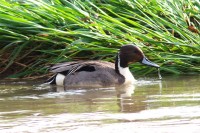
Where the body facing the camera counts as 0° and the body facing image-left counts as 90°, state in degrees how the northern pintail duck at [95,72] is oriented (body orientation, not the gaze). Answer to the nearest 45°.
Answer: approximately 270°
